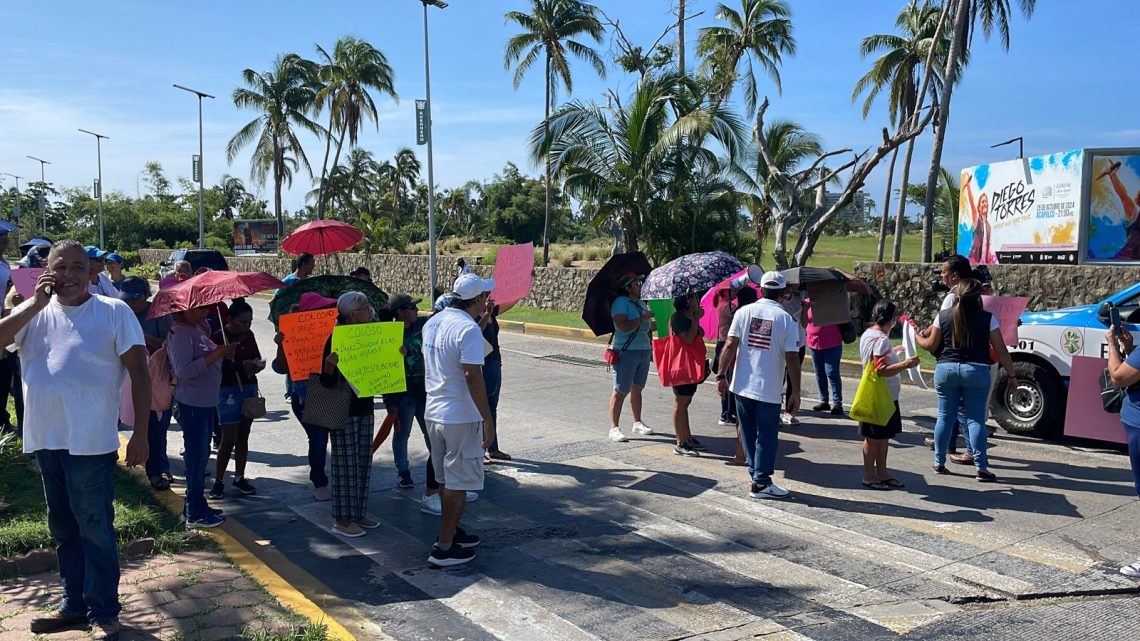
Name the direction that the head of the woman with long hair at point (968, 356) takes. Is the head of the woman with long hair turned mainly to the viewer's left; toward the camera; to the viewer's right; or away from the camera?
away from the camera

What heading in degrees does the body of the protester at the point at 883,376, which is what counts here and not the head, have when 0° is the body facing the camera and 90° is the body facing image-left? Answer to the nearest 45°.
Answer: approximately 270°

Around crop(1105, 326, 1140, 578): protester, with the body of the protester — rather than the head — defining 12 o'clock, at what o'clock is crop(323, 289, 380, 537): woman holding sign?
The woman holding sign is roughly at 11 o'clock from the protester.

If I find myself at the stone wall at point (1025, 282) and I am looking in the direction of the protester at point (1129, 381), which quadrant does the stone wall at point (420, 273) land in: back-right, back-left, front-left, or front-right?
back-right

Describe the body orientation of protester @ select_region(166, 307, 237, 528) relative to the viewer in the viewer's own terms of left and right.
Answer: facing to the right of the viewer

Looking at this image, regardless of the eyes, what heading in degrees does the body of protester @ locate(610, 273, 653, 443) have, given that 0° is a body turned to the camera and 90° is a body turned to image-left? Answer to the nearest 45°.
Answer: approximately 315°

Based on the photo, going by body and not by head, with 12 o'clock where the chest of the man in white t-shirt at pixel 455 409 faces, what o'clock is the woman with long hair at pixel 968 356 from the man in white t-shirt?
The woman with long hair is roughly at 1 o'clock from the man in white t-shirt.

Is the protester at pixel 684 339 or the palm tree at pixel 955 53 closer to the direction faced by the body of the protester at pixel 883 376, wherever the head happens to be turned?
the palm tree

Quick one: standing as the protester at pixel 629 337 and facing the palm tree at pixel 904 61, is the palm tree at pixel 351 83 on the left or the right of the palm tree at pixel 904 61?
left

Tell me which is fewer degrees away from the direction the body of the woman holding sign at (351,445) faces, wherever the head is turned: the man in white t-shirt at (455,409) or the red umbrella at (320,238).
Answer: the man in white t-shirt

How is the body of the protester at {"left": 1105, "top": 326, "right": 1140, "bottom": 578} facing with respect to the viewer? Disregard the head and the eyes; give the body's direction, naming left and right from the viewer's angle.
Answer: facing to the left of the viewer

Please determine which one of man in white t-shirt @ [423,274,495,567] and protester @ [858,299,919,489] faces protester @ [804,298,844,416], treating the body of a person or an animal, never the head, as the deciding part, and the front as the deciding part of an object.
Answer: the man in white t-shirt
